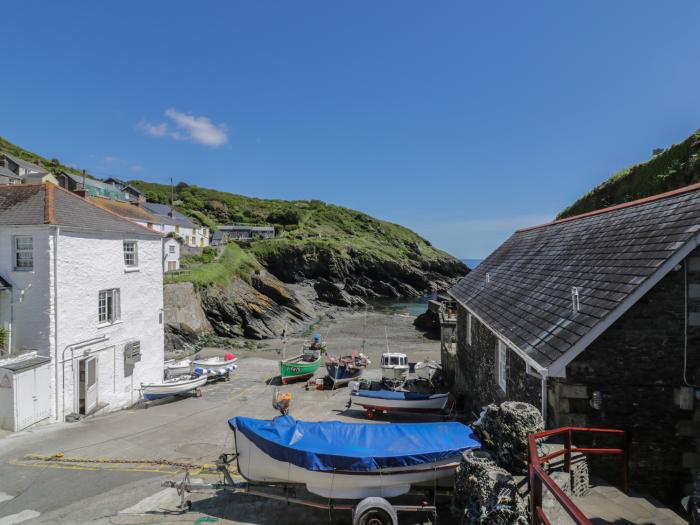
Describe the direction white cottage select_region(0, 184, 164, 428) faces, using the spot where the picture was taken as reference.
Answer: facing the viewer and to the right of the viewer

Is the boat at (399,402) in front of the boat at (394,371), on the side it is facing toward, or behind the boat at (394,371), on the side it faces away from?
in front

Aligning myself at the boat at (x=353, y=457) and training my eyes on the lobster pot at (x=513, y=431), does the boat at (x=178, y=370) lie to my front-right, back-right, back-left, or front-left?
back-left

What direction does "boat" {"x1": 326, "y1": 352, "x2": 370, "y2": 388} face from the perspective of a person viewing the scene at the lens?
facing the viewer and to the left of the viewer

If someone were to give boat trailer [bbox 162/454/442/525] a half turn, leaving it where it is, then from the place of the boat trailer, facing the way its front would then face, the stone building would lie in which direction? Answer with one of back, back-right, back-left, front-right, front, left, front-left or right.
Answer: front

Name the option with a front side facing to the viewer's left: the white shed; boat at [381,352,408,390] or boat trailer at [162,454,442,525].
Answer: the boat trailer

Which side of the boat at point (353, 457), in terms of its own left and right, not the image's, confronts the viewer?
left

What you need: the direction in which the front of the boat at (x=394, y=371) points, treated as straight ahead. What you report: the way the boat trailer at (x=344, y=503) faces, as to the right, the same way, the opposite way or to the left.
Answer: to the right

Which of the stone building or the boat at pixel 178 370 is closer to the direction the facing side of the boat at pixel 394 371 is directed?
the stone building

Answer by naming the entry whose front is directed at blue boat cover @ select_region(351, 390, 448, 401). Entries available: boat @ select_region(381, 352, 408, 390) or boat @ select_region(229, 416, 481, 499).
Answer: boat @ select_region(381, 352, 408, 390)

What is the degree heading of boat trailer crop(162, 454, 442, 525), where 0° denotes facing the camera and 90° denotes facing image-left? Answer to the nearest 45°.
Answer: approximately 90°

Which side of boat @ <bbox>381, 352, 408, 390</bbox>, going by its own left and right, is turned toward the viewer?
front
